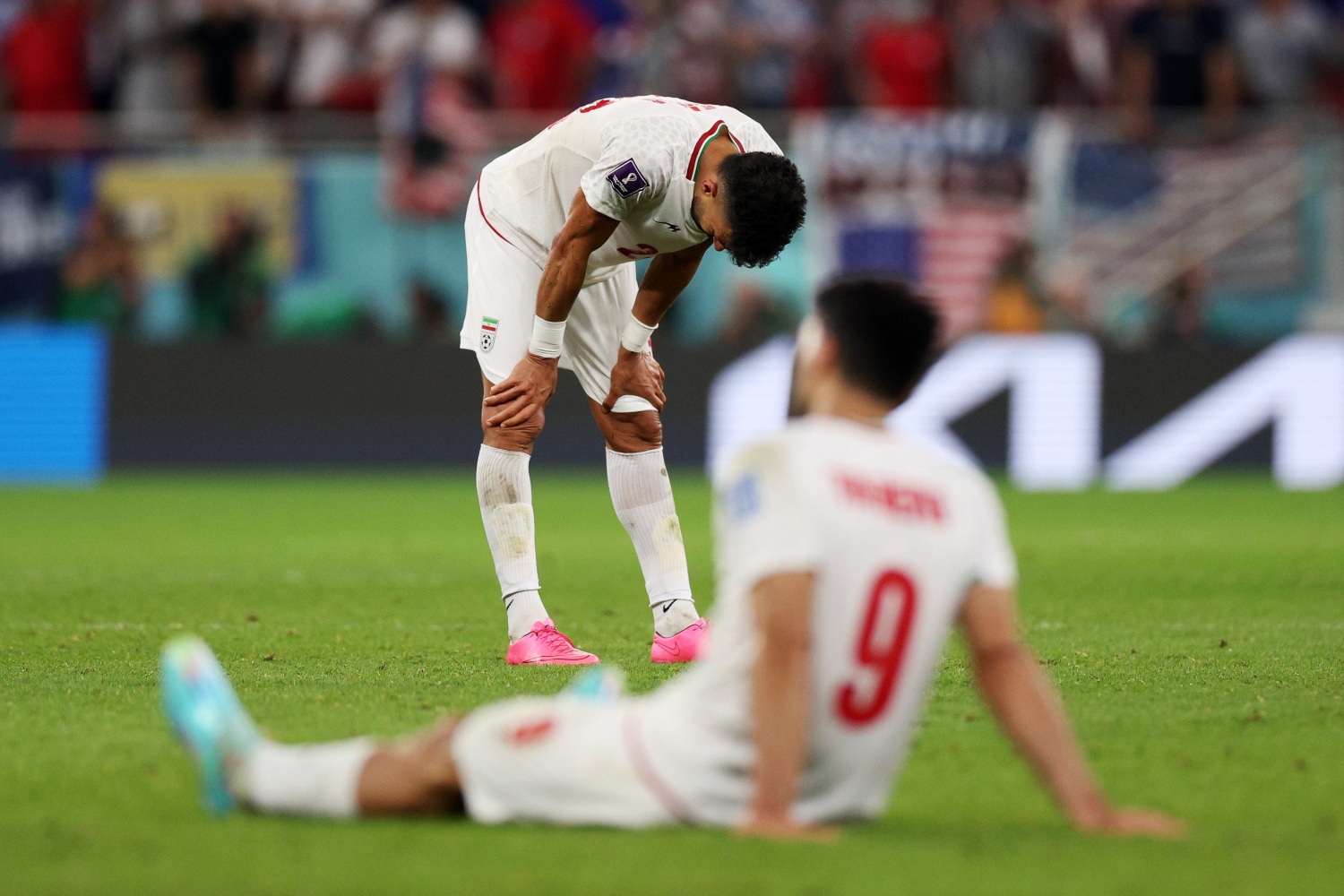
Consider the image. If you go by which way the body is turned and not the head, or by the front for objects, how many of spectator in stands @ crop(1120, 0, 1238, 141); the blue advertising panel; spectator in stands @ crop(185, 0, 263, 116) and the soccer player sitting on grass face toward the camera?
3

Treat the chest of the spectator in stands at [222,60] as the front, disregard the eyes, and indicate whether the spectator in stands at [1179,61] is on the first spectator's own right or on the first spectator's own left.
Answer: on the first spectator's own left

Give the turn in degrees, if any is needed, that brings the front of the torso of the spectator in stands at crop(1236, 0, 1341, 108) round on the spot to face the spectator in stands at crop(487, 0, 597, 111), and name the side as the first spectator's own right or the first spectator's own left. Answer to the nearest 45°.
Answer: approximately 90° to the first spectator's own right

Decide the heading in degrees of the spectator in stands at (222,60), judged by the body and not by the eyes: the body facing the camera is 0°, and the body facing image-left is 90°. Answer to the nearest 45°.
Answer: approximately 0°

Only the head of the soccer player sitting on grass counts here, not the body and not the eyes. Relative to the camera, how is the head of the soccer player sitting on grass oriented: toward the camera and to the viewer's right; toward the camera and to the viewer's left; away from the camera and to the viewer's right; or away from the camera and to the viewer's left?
away from the camera and to the viewer's left
